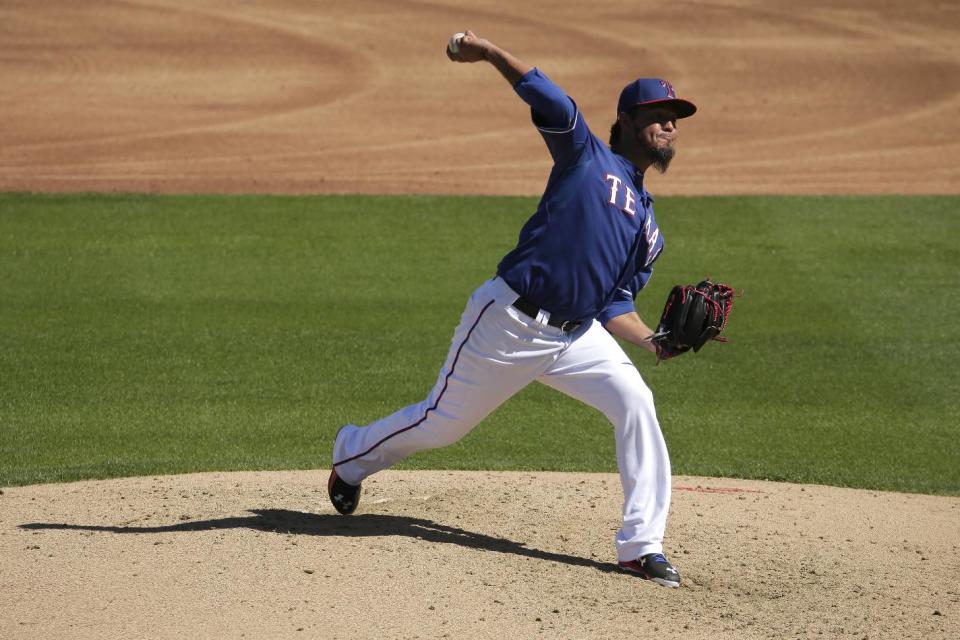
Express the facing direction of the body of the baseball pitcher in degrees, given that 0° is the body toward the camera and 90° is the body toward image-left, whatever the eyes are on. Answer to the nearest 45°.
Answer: approximately 315°
